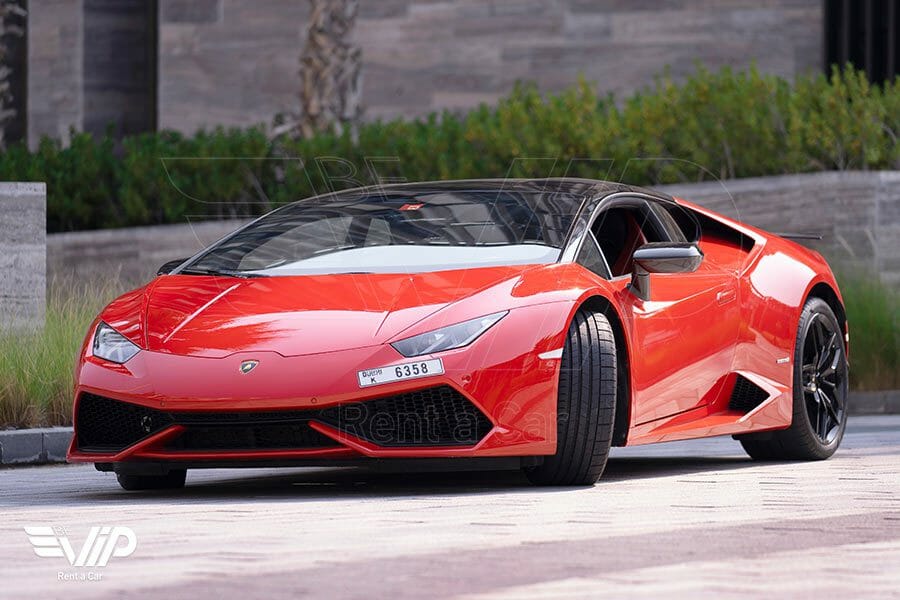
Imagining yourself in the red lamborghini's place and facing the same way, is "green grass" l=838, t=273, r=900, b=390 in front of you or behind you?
behind

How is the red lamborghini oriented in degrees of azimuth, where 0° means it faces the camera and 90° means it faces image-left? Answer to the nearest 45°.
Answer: approximately 45°

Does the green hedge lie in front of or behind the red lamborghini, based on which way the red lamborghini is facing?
behind
